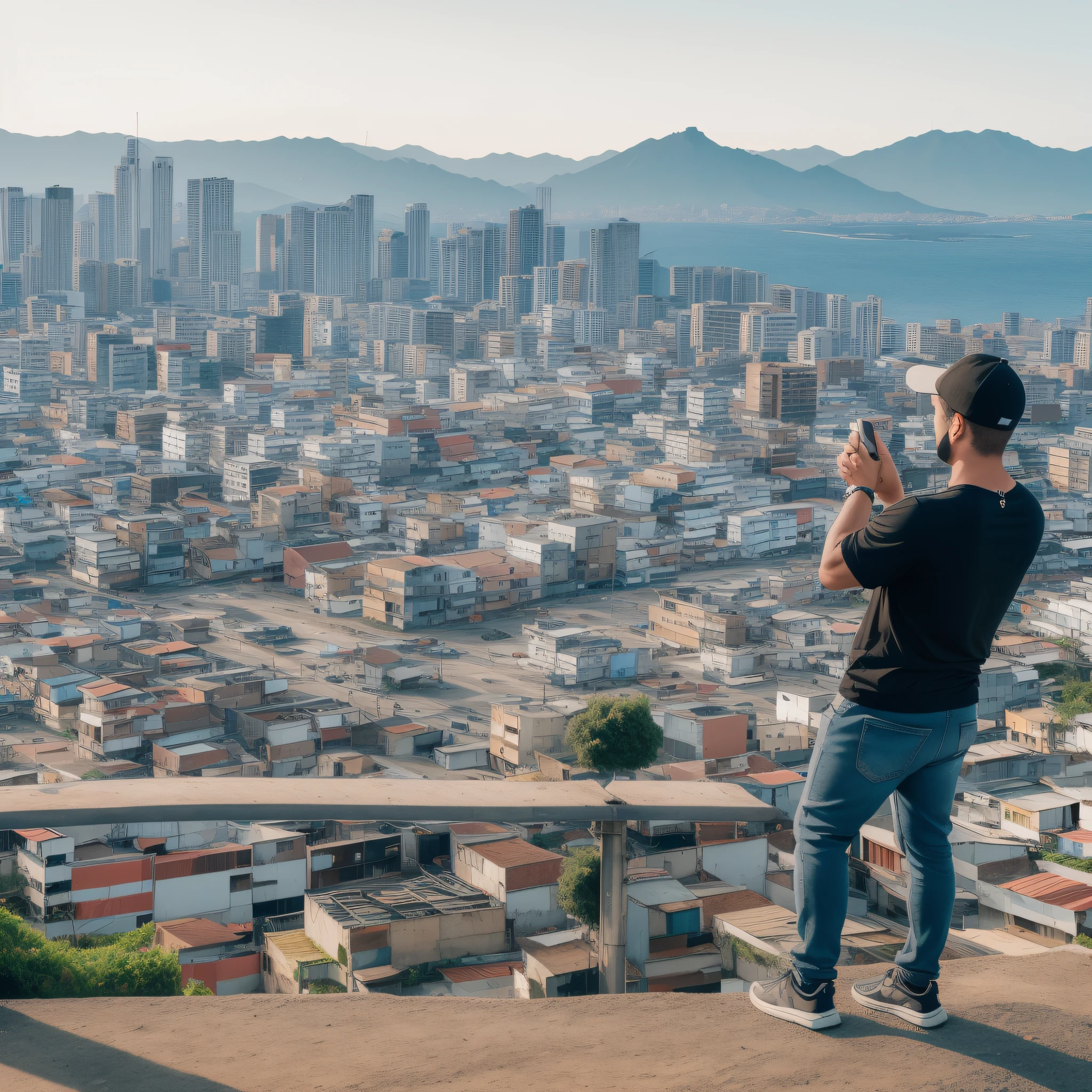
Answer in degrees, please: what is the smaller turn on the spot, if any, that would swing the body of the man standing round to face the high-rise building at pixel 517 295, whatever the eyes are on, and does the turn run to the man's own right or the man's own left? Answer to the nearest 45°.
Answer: approximately 45° to the man's own right

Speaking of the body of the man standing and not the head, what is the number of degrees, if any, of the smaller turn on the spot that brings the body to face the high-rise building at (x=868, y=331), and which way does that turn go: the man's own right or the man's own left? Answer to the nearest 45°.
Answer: approximately 45° to the man's own right

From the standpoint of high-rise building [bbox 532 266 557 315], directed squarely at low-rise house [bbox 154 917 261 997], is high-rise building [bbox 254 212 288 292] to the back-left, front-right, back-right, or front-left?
back-right

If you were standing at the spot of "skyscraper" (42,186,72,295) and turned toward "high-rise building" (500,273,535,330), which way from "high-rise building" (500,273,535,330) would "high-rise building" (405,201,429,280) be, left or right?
left

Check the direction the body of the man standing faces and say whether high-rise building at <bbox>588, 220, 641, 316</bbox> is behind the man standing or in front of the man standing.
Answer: in front

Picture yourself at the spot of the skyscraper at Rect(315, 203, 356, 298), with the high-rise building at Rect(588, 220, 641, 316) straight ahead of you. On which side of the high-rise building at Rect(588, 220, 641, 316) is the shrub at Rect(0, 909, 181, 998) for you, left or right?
right

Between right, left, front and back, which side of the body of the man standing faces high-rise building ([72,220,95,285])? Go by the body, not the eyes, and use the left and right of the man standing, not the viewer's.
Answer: front

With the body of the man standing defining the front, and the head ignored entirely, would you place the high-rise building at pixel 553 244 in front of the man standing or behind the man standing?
in front

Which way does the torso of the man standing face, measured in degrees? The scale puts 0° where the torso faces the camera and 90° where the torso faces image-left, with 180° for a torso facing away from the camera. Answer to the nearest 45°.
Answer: approximately 135°

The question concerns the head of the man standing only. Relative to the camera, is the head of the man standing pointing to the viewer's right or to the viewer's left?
to the viewer's left
